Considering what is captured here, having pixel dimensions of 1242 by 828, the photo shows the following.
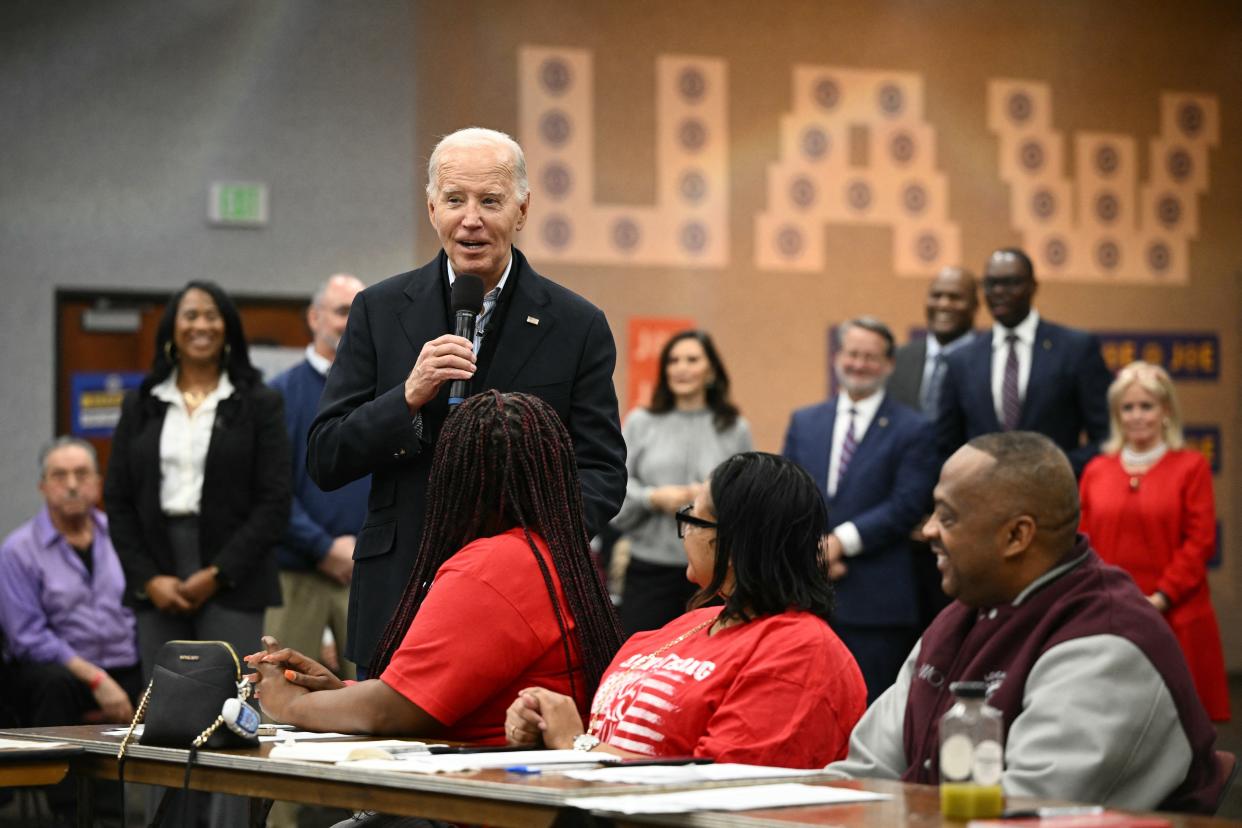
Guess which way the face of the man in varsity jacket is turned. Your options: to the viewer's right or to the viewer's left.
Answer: to the viewer's left

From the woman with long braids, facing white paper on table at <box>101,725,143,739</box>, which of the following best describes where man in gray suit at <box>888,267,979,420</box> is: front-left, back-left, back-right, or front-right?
back-right

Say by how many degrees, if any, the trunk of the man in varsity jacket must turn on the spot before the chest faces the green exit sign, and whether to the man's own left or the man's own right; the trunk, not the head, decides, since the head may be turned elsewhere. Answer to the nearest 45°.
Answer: approximately 90° to the man's own right

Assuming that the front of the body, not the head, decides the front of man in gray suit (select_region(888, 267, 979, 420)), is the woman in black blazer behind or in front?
in front

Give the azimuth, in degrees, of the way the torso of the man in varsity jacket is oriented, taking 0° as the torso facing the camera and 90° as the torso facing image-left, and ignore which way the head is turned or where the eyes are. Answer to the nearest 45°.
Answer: approximately 45°

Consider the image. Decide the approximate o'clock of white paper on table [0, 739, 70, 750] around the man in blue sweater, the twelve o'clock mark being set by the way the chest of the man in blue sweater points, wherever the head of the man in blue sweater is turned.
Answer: The white paper on table is roughly at 2 o'clock from the man in blue sweater.

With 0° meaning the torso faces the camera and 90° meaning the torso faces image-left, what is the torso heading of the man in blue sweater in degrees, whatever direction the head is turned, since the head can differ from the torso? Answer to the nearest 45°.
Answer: approximately 315°

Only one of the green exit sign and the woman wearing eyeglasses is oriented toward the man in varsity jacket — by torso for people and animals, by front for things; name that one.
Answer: the green exit sign

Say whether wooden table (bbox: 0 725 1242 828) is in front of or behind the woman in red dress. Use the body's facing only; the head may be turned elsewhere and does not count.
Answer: in front

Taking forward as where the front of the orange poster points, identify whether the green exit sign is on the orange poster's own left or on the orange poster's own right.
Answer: on the orange poster's own right

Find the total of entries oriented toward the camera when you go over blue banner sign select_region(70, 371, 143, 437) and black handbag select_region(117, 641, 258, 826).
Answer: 2
